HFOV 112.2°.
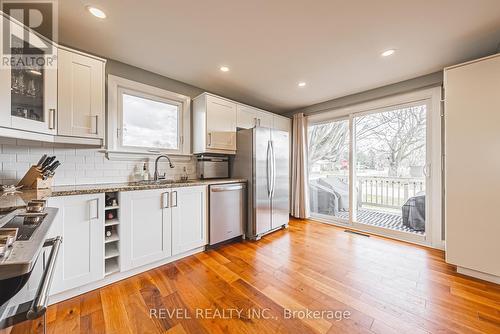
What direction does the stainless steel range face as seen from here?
to the viewer's right

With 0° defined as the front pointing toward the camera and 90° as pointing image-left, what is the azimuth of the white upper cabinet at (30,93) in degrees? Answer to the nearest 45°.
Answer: approximately 315°

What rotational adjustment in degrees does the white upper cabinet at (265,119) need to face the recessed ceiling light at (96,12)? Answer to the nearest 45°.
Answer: approximately 90° to its right

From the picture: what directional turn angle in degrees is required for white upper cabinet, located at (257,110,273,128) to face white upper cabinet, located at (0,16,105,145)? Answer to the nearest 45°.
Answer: approximately 90° to its right

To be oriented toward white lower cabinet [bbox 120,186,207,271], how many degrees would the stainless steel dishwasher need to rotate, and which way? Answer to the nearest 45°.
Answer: approximately 90° to its right

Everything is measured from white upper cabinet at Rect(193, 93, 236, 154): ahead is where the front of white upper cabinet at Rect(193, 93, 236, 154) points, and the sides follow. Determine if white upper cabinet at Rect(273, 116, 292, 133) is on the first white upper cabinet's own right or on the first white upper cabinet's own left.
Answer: on the first white upper cabinet's own left

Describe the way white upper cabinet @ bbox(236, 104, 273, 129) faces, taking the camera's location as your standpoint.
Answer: facing the viewer and to the right of the viewer

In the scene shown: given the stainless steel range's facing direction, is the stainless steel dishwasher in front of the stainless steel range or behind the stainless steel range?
in front

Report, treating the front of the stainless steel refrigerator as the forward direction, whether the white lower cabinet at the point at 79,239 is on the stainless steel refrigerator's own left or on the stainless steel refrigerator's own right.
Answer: on the stainless steel refrigerator's own right

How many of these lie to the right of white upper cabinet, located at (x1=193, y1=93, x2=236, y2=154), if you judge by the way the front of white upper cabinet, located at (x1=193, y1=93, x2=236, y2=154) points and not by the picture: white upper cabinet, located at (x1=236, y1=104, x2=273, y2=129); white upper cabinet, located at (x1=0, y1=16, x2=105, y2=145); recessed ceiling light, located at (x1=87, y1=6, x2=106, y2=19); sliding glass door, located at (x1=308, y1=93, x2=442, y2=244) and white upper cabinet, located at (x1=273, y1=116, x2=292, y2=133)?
2

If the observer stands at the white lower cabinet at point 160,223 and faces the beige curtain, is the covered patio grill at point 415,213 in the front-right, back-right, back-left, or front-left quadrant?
front-right

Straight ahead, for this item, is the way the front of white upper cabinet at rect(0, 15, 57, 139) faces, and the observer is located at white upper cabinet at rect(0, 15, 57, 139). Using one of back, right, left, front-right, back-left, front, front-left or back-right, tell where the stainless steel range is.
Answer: front-right
